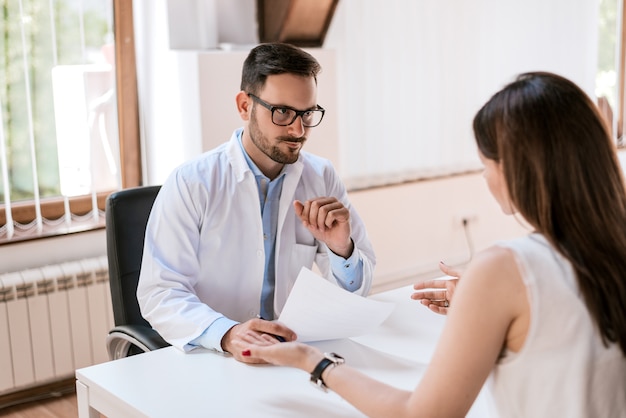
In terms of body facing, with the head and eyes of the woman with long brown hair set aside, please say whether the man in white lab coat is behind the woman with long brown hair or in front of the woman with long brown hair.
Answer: in front

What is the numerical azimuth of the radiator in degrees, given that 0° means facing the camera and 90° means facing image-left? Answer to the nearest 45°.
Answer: approximately 315°

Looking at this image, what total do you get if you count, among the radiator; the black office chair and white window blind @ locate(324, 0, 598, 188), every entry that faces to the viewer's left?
0

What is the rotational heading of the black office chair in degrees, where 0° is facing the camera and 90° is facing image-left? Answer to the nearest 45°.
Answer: approximately 315°

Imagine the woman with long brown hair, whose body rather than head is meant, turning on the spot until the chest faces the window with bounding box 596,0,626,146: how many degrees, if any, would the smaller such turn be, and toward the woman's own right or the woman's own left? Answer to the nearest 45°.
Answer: approximately 45° to the woman's own right

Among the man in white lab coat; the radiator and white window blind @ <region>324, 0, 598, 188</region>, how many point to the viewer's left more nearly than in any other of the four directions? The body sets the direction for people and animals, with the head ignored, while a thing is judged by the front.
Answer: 0

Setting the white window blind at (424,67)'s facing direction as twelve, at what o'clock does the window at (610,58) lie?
The window is roughly at 9 o'clock from the white window blind.

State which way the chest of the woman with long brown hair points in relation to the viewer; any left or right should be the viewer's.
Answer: facing away from the viewer and to the left of the viewer

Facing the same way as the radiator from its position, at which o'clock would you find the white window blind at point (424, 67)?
The white window blind is roughly at 10 o'clock from the radiator.

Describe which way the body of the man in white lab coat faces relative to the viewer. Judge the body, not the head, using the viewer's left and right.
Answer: facing the viewer and to the right of the viewer

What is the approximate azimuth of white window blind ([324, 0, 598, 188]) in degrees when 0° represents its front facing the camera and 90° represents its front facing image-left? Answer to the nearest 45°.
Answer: approximately 315°

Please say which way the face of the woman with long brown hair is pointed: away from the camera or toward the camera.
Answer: away from the camera

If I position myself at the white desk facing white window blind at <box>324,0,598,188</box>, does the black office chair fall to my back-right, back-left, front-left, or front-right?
front-left

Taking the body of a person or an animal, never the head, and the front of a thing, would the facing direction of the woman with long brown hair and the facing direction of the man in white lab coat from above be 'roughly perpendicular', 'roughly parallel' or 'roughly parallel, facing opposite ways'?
roughly parallel, facing opposite ways

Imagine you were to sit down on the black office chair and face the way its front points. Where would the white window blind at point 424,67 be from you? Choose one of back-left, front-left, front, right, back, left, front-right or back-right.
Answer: left

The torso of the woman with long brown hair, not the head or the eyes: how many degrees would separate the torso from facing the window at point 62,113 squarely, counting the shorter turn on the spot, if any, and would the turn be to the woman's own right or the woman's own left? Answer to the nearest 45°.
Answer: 0° — they already face it

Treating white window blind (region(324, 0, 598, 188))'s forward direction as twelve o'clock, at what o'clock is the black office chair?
The black office chair is roughly at 2 o'clock from the white window blind.

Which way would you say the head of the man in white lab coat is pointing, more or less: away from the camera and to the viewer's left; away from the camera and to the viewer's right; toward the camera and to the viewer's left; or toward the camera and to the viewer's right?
toward the camera and to the viewer's right

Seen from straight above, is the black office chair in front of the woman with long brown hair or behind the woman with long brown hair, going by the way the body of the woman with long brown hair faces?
in front
